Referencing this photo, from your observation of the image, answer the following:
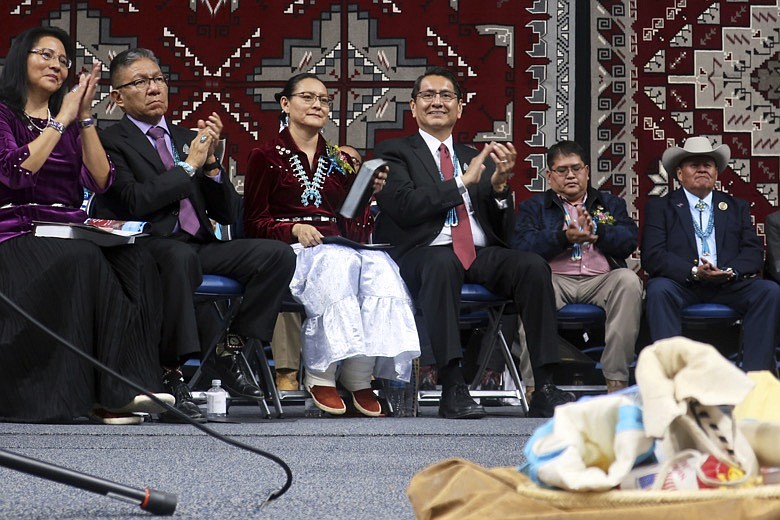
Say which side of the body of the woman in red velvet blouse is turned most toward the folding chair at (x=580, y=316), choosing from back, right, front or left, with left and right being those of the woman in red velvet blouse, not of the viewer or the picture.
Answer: left

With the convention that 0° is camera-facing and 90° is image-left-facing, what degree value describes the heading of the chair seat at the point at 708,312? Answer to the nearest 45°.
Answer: approximately 0°

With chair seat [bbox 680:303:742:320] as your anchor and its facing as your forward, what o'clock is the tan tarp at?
The tan tarp is roughly at 12 o'clock from the chair seat.

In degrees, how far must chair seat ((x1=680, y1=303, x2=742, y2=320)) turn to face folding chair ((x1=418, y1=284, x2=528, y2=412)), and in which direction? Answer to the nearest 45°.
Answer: approximately 45° to its right

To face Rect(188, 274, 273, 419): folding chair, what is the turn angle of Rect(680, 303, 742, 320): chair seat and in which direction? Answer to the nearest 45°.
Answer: approximately 45° to its right

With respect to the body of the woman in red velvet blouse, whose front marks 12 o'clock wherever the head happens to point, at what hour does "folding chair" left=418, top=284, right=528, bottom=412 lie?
The folding chair is roughly at 10 o'clock from the woman in red velvet blouse.

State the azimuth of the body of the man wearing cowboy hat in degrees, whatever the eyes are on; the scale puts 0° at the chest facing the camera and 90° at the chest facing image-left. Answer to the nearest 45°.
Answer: approximately 0°
